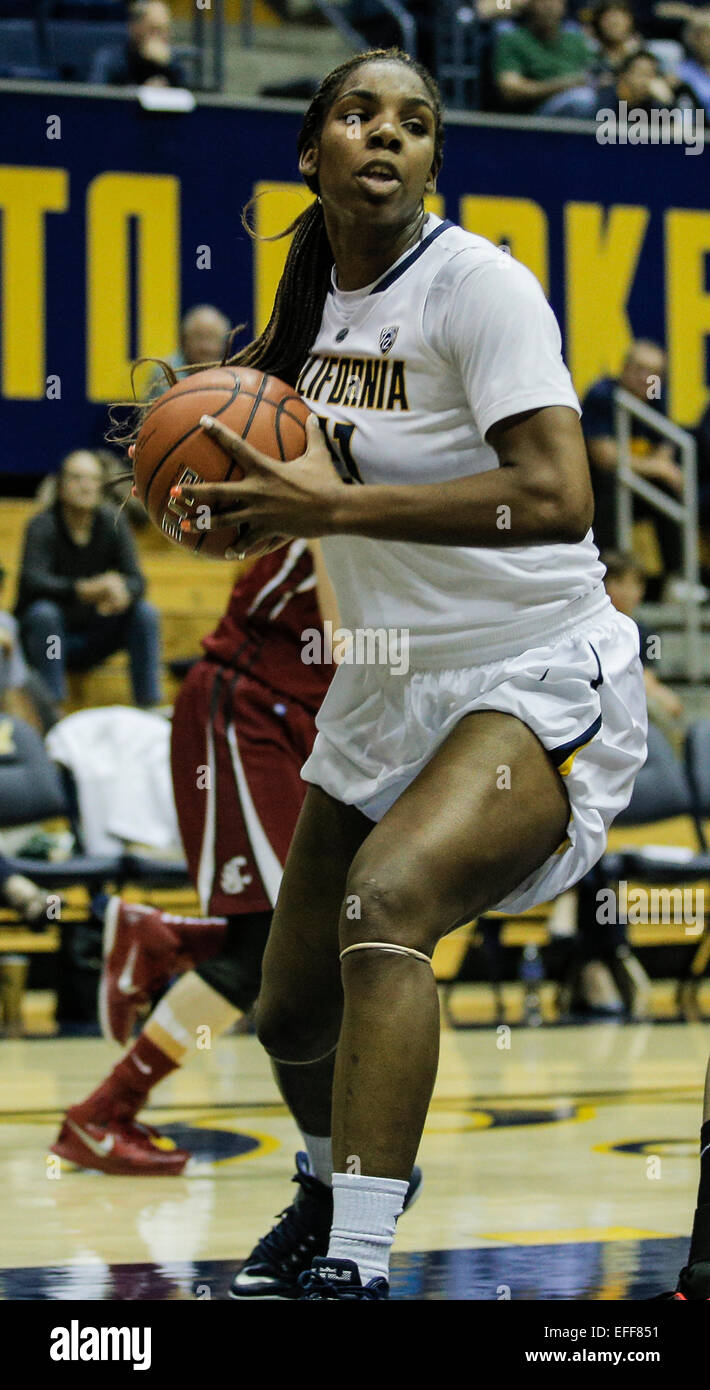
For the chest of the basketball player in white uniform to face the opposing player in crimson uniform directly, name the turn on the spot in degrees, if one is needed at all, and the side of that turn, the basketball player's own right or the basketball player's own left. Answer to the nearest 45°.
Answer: approximately 135° to the basketball player's own right

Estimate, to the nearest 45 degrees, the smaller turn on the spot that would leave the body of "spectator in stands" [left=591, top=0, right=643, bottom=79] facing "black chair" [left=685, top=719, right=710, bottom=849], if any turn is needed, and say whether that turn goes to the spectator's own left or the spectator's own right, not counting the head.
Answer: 0° — they already face it

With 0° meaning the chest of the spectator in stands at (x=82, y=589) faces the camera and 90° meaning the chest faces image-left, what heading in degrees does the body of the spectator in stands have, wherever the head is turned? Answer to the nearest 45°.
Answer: approximately 0°

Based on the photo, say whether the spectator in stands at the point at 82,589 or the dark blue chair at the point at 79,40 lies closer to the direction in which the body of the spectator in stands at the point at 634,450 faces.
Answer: the spectator in stands

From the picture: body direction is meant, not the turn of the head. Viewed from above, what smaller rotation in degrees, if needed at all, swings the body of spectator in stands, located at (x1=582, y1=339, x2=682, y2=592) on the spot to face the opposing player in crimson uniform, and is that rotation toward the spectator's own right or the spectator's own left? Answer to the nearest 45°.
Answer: approximately 45° to the spectator's own right

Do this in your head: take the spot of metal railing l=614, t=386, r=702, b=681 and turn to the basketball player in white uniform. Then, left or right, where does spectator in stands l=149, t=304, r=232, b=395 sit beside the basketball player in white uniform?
right
